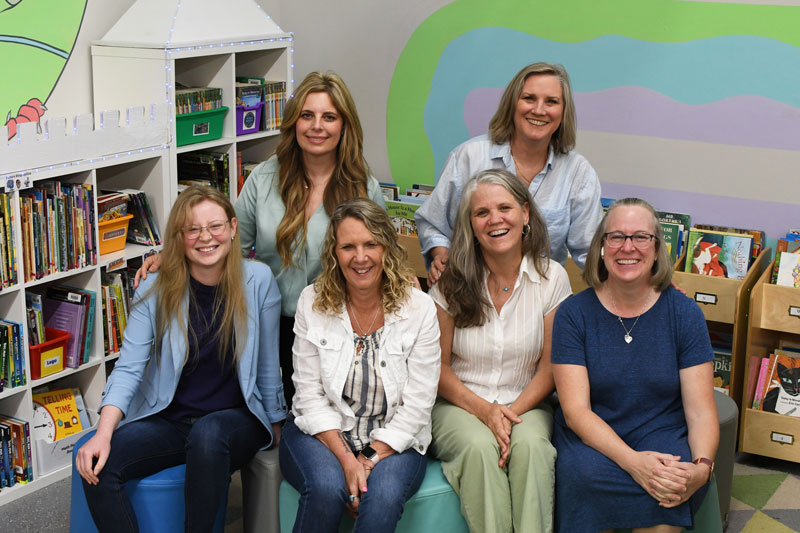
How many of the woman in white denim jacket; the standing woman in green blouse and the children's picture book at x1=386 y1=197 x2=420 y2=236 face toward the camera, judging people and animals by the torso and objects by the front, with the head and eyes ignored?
3

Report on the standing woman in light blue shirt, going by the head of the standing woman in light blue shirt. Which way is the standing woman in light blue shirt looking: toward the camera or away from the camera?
toward the camera

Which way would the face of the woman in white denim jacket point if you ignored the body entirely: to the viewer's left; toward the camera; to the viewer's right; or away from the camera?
toward the camera

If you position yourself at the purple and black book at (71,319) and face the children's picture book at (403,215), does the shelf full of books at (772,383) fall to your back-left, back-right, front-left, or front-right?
front-right

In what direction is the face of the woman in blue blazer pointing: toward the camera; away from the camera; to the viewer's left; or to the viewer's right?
toward the camera

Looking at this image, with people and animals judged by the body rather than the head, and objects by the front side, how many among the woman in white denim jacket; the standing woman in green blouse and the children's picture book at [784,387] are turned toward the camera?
3

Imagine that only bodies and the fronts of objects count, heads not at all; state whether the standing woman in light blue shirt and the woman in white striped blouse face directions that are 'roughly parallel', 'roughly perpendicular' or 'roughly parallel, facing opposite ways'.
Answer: roughly parallel

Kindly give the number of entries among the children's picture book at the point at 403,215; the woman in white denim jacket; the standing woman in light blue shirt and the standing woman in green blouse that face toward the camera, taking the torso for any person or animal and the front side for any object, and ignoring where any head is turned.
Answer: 4

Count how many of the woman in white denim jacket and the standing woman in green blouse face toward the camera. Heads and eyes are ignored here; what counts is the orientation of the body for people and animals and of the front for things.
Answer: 2

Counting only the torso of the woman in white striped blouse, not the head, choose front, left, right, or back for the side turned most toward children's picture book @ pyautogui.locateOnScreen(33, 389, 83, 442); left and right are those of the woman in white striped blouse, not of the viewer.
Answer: right

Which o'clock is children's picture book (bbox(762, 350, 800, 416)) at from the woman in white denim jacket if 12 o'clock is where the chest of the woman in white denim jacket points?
The children's picture book is roughly at 8 o'clock from the woman in white denim jacket.

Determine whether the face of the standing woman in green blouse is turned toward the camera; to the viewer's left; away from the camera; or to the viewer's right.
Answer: toward the camera

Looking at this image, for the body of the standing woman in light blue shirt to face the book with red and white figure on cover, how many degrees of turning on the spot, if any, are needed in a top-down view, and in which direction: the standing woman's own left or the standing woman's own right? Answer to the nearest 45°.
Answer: approximately 135° to the standing woman's own left

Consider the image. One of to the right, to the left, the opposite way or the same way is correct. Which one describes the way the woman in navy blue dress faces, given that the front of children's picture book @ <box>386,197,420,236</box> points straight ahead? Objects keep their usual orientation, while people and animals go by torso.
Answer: the same way

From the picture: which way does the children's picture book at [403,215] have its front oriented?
toward the camera
